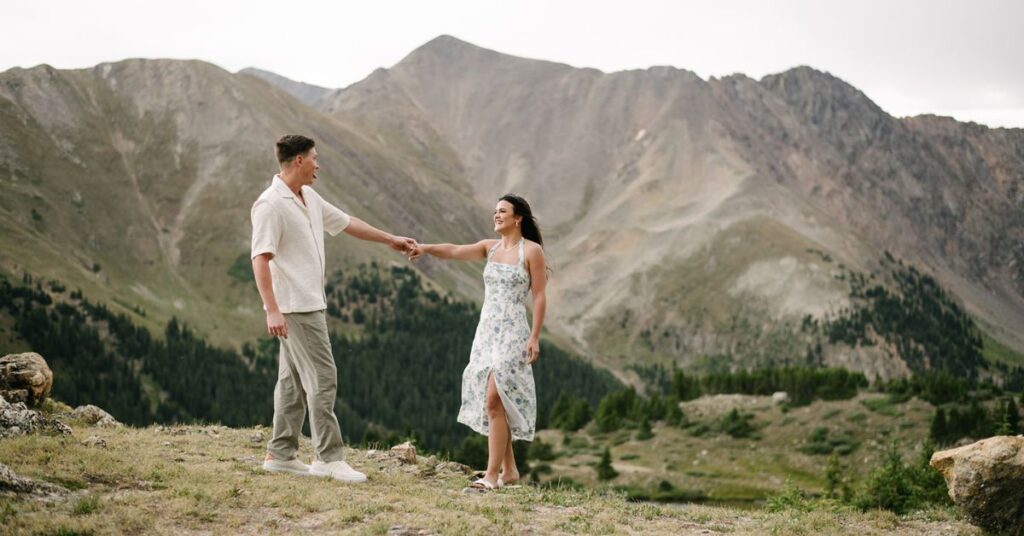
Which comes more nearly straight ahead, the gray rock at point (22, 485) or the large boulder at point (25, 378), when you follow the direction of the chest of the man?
the gray rock

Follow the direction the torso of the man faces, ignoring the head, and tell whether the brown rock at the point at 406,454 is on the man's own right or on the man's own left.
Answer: on the man's own left

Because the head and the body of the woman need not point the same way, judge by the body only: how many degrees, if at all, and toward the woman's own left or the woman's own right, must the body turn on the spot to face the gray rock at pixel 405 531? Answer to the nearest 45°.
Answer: approximately 45° to the woman's own left

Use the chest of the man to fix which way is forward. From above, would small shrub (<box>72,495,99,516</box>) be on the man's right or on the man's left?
on the man's right

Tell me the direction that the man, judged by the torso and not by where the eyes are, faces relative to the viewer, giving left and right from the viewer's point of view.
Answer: facing the viewer and to the right of the viewer

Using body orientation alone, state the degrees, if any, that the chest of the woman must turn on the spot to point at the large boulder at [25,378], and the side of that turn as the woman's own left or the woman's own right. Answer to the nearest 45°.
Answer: approximately 90° to the woman's own right

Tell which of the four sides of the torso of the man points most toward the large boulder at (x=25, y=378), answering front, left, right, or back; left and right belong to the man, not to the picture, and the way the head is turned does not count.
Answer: back

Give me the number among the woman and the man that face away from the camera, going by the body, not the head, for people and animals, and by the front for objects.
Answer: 0

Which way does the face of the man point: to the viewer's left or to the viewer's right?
to the viewer's right

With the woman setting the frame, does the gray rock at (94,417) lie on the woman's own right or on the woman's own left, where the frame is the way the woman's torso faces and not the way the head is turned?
on the woman's own right

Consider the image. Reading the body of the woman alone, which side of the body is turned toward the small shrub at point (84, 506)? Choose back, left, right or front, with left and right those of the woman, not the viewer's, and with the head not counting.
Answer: front

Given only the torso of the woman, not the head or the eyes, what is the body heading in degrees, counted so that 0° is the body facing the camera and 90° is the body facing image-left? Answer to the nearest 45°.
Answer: approximately 45°
